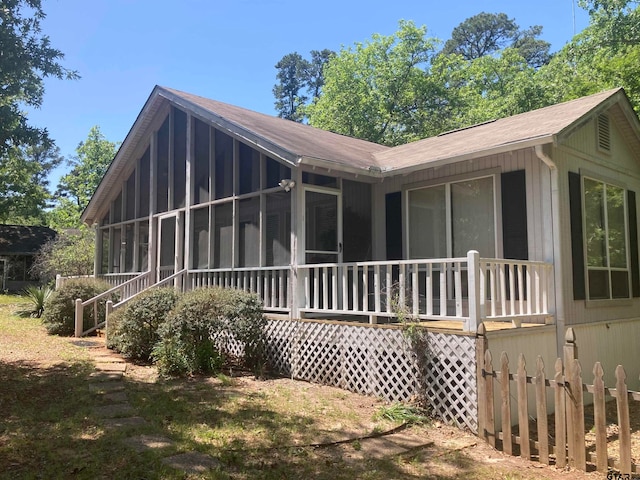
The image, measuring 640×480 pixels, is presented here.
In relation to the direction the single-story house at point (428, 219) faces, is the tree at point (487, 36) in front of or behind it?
behind

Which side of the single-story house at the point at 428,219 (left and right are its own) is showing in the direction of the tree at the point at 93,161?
right

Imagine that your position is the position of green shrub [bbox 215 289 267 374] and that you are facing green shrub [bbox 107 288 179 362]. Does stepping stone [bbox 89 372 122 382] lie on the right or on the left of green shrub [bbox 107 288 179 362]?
left

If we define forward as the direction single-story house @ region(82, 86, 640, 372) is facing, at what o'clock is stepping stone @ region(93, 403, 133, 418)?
The stepping stone is roughly at 12 o'clock from the single-story house.

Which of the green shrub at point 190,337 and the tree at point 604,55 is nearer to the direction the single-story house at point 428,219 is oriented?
the green shrub

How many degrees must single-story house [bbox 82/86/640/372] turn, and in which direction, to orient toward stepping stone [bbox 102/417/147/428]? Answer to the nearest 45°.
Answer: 0° — it already faces it

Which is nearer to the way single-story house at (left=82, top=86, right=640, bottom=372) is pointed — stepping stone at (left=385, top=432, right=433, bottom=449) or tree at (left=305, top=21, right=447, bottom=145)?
the stepping stone

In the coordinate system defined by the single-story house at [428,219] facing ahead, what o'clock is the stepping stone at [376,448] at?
The stepping stone is roughly at 11 o'clock from the single-story house.

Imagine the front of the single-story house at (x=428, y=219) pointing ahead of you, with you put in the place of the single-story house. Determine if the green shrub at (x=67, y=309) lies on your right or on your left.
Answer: on your right

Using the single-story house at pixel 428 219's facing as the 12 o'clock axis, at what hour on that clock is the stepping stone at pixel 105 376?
The stepping stone is roughly at 1 o'clock from the single-story house.

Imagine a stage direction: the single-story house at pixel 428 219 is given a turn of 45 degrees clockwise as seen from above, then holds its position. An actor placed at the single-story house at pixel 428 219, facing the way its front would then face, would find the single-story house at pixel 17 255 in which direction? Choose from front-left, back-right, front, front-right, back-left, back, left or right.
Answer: front-right

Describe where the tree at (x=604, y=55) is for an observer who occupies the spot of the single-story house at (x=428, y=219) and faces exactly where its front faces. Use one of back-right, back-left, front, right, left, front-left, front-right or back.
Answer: back

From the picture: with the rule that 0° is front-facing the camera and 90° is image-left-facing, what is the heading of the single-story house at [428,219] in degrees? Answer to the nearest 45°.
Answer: approximately 45°

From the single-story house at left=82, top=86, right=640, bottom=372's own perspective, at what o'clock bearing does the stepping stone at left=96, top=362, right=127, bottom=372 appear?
The stepping stone is roughly at 1 o'clock from the single-story house.

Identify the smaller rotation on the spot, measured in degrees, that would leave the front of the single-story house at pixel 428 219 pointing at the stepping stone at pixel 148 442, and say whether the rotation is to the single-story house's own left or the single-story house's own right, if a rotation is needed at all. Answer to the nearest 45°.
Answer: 0° — it already faces it

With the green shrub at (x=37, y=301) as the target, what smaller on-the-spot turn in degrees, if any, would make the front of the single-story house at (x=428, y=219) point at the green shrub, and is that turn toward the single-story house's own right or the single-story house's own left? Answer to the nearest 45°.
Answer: approximately 90° to the single-story house's own right
